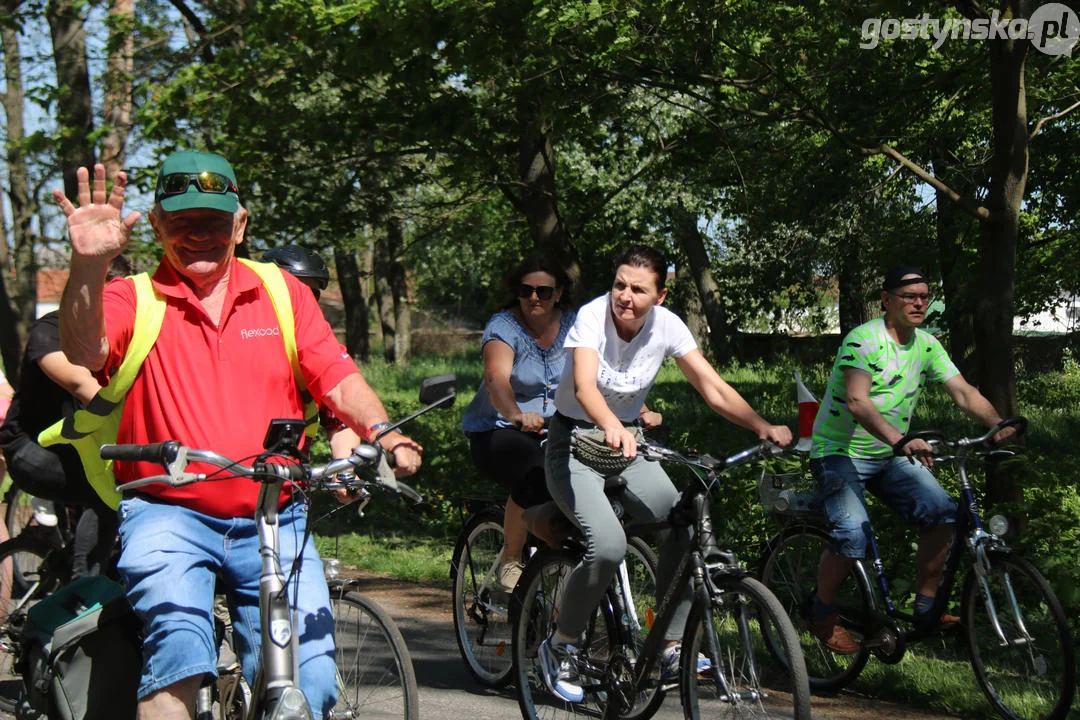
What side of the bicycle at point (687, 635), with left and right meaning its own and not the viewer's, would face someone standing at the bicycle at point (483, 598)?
back

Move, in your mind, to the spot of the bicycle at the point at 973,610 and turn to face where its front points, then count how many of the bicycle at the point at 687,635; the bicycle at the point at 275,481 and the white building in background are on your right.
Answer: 2

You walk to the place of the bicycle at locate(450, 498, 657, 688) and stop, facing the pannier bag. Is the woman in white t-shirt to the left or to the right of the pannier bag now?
left

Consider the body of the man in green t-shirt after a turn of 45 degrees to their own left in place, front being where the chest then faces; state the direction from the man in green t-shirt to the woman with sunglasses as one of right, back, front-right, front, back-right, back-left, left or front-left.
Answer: back

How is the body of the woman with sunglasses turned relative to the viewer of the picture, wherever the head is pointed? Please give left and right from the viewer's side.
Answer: facing the viewer and to the right of the viewer

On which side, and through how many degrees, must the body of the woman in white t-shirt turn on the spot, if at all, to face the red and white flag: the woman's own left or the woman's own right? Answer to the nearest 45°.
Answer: approximately 90° to the woman's own left

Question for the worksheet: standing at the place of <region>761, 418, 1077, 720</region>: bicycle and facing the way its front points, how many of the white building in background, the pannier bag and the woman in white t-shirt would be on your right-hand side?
2

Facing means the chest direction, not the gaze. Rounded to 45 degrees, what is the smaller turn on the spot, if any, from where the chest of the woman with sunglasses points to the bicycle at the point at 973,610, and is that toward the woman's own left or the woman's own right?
approximately 45° to the woman's own left

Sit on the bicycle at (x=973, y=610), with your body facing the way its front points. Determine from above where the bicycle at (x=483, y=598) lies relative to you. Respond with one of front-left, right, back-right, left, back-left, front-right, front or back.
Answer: back-right

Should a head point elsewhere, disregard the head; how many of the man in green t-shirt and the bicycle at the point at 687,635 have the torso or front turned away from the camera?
0

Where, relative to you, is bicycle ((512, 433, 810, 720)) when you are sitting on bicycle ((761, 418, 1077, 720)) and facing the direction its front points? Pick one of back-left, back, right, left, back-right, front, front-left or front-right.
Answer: right

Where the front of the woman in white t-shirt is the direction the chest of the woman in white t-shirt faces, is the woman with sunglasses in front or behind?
behind

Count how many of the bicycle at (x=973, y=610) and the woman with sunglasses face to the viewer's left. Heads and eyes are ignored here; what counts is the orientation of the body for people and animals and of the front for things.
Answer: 0

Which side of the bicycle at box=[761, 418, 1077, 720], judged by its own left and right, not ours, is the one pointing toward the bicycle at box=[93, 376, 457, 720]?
right

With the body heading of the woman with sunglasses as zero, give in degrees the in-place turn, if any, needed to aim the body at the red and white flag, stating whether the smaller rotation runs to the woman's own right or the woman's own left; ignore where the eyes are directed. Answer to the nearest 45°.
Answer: approximately 45° to the woman's own left
